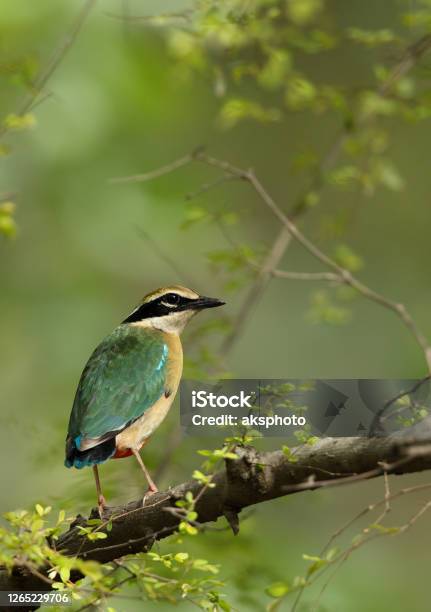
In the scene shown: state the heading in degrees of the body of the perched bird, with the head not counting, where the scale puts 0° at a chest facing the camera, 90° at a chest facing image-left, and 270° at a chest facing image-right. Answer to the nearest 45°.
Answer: approximately 270°
